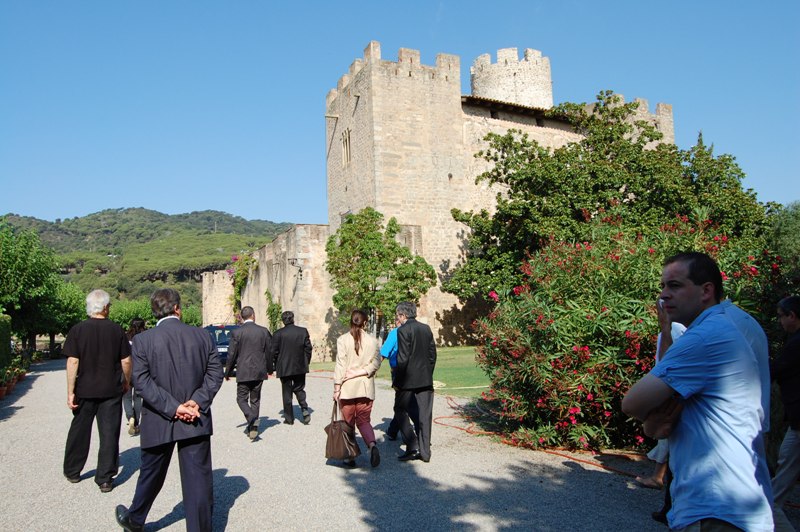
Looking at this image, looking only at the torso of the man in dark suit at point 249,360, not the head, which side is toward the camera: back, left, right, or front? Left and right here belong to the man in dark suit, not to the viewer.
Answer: back

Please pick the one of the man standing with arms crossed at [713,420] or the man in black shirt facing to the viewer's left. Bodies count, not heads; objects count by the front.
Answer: the man standing with arms crossed

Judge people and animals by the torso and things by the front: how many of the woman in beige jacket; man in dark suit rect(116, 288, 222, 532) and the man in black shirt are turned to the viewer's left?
0

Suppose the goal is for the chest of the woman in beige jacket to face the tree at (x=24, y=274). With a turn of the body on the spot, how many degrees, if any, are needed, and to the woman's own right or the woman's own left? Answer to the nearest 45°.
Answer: approximately 45° to the woman's own left

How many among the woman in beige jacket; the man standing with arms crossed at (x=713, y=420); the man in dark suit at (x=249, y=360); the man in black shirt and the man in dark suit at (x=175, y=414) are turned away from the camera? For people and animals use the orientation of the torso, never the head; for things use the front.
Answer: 4

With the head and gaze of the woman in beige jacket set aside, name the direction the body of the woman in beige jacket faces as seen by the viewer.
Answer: away from the camera

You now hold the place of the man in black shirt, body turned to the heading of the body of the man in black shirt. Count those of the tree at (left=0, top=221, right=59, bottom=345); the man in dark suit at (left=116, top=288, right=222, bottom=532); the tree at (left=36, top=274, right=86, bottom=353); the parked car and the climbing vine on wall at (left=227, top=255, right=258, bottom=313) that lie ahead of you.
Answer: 4

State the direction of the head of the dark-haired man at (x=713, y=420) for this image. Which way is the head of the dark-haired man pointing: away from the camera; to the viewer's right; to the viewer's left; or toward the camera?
to the viewer's left

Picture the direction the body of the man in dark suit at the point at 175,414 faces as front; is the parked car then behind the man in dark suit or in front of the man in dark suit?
in front

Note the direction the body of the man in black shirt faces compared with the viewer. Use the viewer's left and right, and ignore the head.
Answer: facing away from the viewer

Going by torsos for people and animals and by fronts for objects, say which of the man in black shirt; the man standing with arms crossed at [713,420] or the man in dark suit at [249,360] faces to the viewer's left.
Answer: the man standing with arms crossed

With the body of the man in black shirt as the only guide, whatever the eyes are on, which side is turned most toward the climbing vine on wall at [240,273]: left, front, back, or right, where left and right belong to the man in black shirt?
front

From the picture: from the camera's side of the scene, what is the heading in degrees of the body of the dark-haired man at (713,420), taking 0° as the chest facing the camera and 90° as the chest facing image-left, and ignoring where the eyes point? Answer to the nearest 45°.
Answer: approximately 90°

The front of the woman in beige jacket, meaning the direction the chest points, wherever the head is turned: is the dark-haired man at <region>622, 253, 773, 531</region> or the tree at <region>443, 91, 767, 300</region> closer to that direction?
the tree

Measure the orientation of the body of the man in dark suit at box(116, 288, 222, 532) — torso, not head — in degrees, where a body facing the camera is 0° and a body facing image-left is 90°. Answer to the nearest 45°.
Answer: approximately 180°

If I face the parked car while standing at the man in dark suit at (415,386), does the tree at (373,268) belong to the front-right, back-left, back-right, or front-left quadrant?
front-right

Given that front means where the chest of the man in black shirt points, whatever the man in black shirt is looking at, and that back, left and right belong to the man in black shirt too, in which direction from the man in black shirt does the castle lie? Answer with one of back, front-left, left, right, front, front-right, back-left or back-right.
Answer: front-right

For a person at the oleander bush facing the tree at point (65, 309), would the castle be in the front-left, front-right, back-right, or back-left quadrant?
front-right
